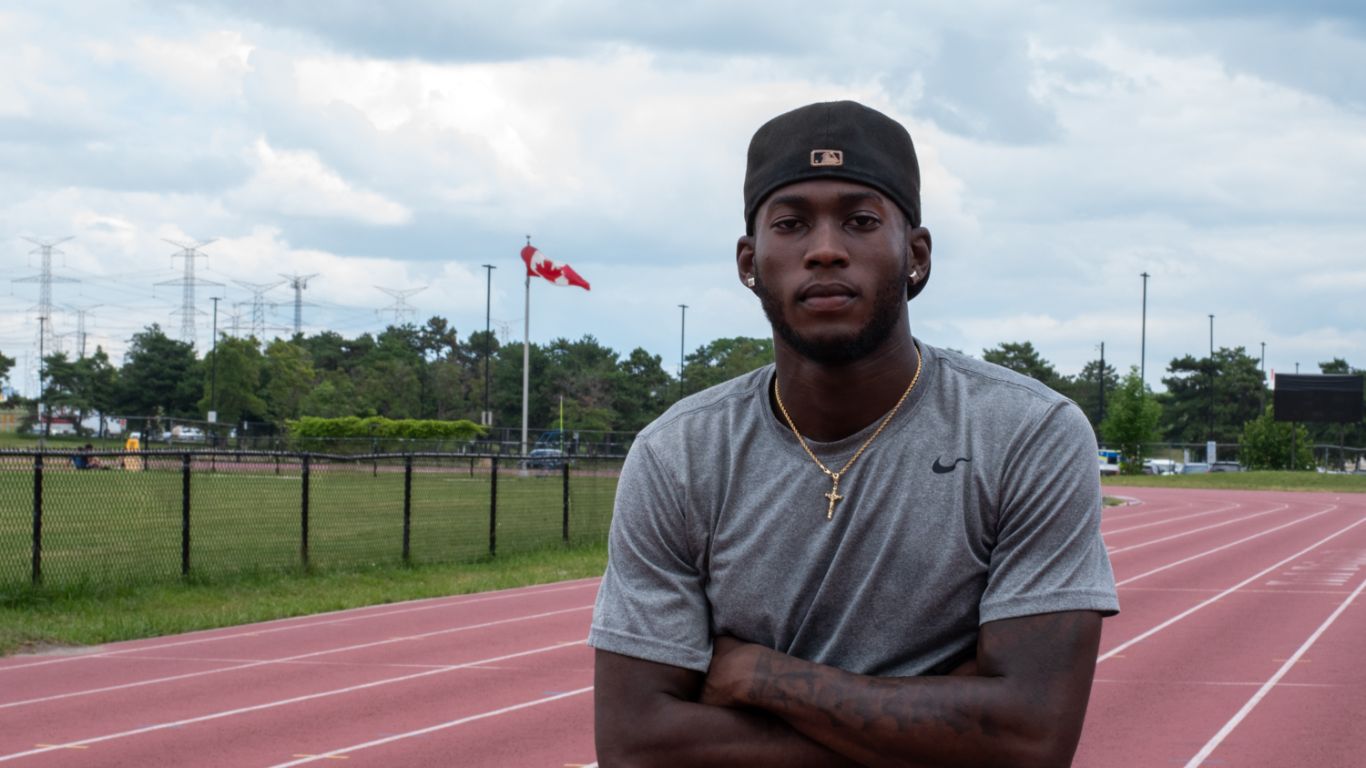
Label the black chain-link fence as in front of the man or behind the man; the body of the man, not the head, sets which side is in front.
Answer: behind

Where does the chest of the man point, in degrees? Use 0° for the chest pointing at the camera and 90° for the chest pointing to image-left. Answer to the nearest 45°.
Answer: approximately 0°
